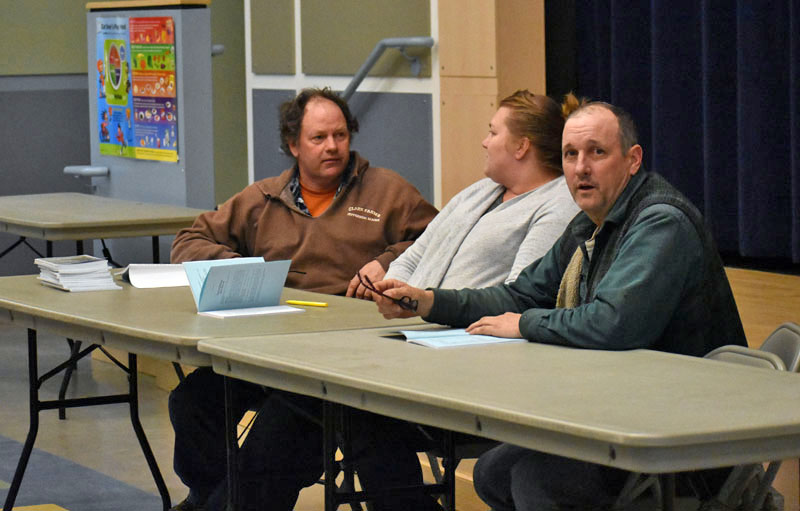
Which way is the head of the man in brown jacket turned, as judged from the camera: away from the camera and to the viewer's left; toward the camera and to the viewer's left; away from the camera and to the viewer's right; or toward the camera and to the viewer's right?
toward the camera and to the viewer's right

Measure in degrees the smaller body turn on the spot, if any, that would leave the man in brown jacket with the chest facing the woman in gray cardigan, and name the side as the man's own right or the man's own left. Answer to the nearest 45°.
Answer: approximately 45° to the man's own left

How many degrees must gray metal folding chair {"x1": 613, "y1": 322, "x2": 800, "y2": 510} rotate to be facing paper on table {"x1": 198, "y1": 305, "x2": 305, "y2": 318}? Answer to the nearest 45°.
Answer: approximately 90° to its right

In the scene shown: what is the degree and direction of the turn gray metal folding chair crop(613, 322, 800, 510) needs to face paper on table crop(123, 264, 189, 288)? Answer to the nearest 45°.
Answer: approximately 90° to its right

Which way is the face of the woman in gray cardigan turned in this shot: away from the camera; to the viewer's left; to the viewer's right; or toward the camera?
to the viewer's left

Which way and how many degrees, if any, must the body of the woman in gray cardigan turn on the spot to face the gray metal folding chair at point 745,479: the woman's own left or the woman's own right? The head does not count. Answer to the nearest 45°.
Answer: approximately 45° to the woman's own left

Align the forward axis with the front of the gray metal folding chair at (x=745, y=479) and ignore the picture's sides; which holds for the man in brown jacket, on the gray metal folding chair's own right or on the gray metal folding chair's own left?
on the gray metal folding chair's own right
